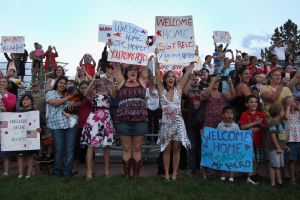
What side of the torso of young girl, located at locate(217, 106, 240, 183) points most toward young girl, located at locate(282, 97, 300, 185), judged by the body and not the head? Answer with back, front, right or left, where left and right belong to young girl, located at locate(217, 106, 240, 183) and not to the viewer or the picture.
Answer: left

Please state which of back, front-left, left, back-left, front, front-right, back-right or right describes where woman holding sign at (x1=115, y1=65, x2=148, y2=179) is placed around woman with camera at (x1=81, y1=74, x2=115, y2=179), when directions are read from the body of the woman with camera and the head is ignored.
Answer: front-left

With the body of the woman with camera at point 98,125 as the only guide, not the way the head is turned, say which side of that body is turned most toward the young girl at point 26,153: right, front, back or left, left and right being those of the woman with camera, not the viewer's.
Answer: right

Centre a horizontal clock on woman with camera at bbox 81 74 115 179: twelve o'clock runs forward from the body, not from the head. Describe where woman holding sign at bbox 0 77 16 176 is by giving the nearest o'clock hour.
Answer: The woman holding sign is roughly at 4 o'clock from the woman with camera.

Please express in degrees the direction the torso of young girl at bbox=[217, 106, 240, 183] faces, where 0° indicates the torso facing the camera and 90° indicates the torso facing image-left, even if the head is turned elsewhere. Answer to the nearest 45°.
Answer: approximately 0°

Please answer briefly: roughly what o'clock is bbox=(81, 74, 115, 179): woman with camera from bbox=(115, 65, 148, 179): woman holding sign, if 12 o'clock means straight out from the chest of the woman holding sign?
The woman with camera is roughly at 4 o'clock from the woman holding sign.

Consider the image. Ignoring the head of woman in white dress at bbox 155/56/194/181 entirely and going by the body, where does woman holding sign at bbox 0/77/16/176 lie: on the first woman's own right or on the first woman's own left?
on the first woman's own right

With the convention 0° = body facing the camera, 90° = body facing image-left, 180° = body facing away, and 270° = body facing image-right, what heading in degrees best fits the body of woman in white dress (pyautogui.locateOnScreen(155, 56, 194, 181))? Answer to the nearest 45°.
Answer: approximately 0°

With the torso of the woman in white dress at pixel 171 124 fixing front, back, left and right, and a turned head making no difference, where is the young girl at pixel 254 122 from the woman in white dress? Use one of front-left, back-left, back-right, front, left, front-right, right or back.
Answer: left

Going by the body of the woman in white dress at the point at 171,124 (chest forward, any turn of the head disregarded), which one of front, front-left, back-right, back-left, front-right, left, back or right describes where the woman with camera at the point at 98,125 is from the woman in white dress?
right

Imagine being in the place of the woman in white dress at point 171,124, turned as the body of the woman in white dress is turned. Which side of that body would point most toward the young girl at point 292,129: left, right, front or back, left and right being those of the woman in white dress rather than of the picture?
left

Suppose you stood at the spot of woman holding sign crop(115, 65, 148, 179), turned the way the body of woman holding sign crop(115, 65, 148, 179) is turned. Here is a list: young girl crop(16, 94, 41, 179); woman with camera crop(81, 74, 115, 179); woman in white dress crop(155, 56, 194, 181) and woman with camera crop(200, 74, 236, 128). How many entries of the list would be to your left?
2
